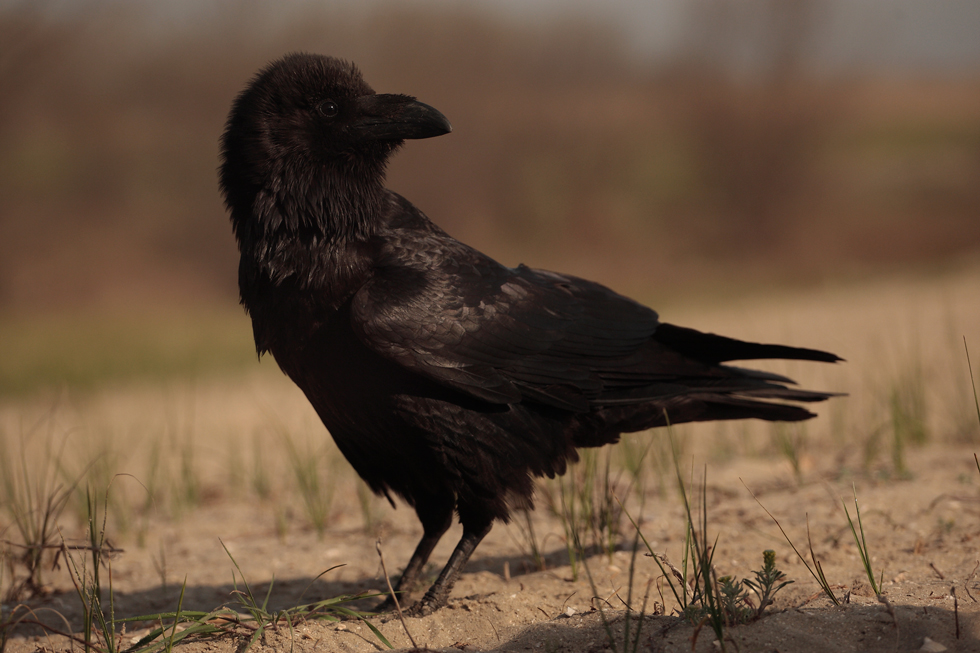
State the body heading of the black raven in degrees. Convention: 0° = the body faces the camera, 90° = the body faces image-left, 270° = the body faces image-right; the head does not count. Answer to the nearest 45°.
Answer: approximately 90°
